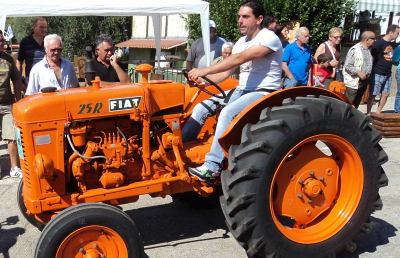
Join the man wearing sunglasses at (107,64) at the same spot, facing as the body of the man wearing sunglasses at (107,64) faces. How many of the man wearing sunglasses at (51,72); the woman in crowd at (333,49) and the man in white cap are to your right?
1

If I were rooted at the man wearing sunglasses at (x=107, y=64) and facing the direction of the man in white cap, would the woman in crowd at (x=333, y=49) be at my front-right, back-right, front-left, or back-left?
front-right

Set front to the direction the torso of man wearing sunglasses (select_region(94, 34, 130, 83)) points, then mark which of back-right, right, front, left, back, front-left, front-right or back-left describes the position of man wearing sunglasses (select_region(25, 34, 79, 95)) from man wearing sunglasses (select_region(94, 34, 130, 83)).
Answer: right

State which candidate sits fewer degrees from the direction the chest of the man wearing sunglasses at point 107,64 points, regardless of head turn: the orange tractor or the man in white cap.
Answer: the orange tractor

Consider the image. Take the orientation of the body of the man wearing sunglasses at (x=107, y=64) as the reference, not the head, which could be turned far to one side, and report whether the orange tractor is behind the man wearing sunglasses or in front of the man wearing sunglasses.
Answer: in front

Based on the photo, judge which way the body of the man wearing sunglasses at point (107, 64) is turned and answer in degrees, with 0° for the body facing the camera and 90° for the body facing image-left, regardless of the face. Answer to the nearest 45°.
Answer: approximately 315°

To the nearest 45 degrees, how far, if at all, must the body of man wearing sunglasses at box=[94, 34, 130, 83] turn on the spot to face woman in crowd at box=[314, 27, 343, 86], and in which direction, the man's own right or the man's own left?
approximately 90° to the man's own left

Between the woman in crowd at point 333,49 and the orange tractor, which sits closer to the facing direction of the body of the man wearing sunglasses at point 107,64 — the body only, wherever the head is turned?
the orange tractor

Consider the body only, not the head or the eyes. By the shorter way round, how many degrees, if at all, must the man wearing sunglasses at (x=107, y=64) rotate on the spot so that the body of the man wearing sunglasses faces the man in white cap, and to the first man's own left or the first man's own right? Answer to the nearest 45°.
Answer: approximately 90° to the first man's own left
